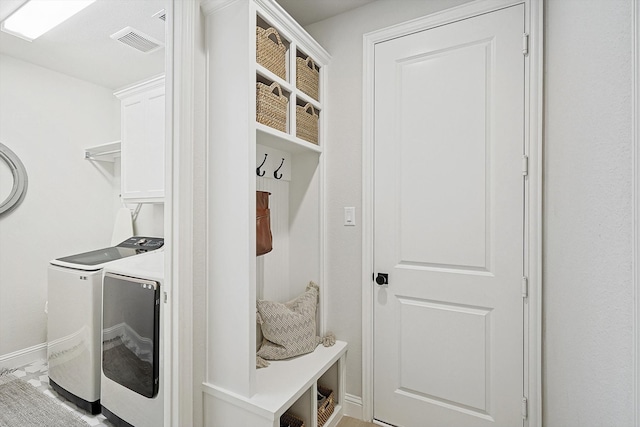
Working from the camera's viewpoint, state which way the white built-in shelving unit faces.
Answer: facing the viewer and to the right of the viewer

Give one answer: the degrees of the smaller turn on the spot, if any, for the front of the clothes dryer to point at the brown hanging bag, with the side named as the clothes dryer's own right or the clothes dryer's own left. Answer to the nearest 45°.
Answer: approximately 90° to the clothes dryer's own left

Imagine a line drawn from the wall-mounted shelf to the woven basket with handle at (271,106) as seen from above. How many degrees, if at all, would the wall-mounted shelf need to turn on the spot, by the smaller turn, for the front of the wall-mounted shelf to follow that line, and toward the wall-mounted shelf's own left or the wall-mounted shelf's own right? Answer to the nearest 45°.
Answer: approximately 45° to the wall-mounted shelf's own left

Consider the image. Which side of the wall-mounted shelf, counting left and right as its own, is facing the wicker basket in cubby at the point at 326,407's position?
left

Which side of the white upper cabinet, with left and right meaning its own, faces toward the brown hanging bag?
left

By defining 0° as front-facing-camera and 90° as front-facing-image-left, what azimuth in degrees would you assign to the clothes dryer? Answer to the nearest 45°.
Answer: approximately 45°

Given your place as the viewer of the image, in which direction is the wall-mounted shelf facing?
facing the viewer and to the left of the viewer

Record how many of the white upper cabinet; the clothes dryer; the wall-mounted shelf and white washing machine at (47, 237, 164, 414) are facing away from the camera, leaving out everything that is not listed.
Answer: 0

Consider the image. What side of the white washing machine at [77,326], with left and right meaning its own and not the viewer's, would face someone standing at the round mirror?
right

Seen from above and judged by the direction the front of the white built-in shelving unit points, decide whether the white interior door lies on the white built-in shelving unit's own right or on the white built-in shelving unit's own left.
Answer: on the white built-in shelving unit's own left

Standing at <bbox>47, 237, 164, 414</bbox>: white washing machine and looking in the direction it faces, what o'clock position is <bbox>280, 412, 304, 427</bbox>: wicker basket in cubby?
The wicker basket in cubby is roughly at 9 o'clock from the white washing machine.

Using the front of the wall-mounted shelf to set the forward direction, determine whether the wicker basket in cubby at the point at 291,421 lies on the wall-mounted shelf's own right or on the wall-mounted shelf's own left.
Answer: on the wall-mounted shelf's own left

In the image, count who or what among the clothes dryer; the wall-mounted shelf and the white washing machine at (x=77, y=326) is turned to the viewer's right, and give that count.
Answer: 0

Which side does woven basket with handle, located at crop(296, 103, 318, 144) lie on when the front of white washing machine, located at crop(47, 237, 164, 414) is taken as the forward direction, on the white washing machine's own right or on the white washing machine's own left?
on the white washing machine's own left
